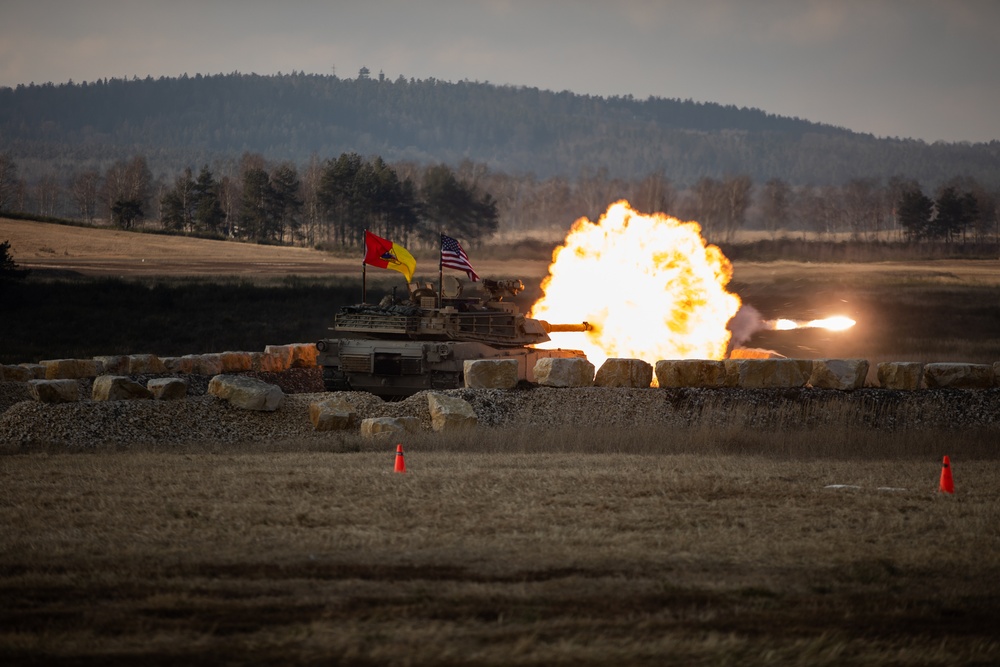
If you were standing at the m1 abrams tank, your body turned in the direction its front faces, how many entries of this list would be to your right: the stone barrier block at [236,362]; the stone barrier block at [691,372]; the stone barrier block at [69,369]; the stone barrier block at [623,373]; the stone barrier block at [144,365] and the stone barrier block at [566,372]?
3

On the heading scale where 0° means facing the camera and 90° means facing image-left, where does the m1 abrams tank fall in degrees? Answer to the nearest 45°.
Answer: approximately 225°

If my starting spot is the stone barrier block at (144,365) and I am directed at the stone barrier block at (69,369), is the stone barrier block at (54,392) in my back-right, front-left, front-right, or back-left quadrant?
front-left

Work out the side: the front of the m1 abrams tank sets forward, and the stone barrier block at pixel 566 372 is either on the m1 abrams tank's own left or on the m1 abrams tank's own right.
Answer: on the m1 abrams tank's own right

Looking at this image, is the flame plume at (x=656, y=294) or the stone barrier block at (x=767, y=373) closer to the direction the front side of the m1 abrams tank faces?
the flame plume

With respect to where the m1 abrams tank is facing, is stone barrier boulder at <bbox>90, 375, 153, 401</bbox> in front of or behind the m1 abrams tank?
behind

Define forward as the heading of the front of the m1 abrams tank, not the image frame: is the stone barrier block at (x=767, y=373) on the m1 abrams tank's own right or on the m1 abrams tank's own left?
on the m1 abrams tank's own right

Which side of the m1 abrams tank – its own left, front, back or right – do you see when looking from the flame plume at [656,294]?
front

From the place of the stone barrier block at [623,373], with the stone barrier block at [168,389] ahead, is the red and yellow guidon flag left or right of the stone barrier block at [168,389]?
right

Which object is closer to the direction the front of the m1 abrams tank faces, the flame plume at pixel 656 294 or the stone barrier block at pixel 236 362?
the flame plume

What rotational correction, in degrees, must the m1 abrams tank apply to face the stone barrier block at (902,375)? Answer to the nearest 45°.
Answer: approximately 45° to its right

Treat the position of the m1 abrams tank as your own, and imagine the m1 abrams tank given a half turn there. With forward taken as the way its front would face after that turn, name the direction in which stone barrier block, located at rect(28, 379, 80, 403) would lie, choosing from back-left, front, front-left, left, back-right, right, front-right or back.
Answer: front

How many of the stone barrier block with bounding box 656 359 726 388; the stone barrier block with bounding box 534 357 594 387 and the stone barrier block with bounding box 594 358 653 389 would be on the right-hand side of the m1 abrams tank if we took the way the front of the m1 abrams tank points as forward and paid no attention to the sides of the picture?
3

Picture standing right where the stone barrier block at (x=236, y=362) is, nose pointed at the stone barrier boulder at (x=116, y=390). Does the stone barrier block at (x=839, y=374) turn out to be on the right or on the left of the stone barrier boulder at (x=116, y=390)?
left

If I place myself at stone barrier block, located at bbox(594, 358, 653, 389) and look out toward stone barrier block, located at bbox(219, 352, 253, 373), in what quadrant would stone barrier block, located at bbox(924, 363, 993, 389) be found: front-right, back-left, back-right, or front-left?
back-right

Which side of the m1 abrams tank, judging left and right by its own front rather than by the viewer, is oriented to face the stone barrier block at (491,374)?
right

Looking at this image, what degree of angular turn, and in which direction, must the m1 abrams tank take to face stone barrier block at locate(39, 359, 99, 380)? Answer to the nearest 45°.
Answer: approximately 135° to its left

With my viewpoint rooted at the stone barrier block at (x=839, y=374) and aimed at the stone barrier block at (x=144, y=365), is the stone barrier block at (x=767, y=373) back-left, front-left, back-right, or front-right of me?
front-left
